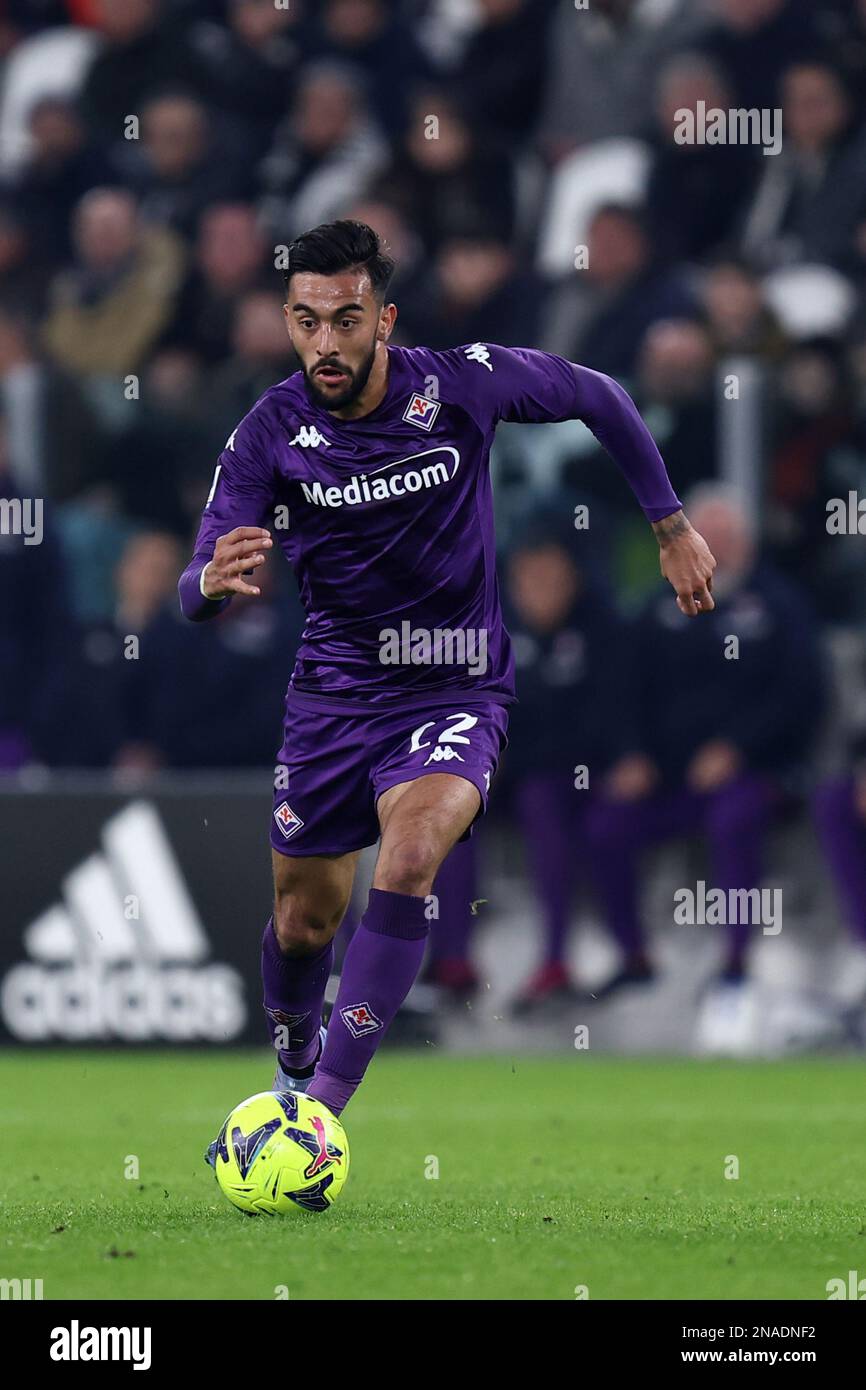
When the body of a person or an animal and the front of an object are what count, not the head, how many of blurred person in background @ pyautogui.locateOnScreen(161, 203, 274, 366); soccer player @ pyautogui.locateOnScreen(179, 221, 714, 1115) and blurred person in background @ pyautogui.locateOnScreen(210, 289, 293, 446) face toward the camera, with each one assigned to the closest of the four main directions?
3

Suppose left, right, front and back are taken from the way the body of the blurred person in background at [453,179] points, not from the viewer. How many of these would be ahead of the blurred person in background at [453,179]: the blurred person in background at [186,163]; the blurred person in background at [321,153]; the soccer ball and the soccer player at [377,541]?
2

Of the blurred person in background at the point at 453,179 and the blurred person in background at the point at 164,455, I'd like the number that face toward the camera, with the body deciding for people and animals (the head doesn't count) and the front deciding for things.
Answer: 2

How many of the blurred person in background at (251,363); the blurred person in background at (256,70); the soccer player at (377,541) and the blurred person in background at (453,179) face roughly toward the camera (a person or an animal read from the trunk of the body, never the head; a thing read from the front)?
4

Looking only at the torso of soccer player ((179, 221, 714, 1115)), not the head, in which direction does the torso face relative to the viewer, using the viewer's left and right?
facing the viewer

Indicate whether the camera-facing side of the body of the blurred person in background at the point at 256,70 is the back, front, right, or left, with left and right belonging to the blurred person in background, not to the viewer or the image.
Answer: front

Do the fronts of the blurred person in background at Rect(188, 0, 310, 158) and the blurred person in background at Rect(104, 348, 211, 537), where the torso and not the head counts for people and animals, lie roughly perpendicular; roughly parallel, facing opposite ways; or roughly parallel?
roughly parallel

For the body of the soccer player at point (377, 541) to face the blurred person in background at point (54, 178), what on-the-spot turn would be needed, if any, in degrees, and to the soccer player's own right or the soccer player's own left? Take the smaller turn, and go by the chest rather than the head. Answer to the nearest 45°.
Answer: approximately 180°
